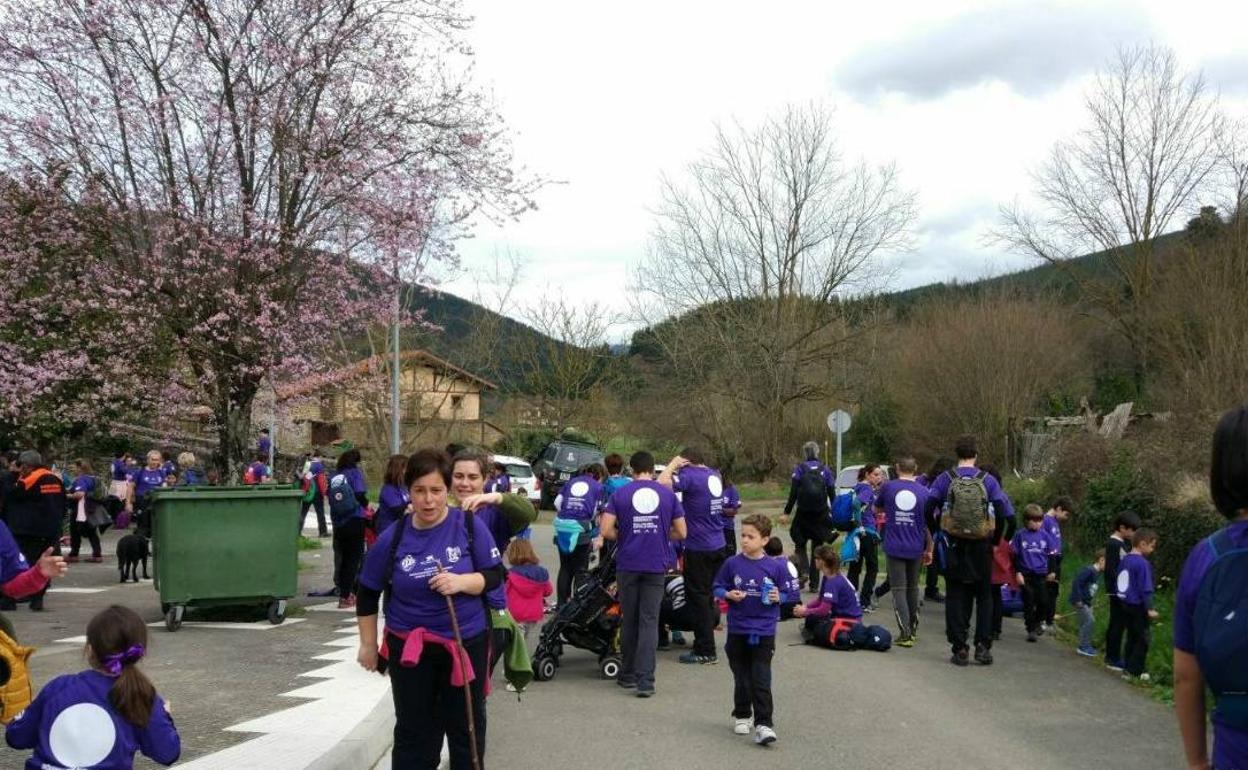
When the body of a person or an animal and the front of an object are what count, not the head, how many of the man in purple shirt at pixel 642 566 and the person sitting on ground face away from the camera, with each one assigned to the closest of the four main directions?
1

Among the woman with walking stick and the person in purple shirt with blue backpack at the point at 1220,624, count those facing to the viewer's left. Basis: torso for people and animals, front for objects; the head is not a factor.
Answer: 0

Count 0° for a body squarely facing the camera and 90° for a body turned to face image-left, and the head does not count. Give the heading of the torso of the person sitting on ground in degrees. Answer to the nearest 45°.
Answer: approximately 90°

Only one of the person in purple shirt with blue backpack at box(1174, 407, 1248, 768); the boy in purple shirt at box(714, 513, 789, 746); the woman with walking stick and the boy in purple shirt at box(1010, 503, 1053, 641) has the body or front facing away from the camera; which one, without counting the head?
the person in purple shirt with blue backpack at box(1174, 407, 1248, 768)

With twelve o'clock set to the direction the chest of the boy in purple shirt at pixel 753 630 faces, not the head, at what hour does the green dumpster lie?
The green dumpster is roughly at 4 o'clock from the boy in purple shirt.

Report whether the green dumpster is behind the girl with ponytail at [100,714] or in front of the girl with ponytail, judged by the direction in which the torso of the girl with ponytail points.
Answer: in front

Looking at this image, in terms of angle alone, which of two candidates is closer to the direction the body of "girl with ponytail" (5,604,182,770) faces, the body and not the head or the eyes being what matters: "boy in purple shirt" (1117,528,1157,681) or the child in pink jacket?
the child in pink jacket

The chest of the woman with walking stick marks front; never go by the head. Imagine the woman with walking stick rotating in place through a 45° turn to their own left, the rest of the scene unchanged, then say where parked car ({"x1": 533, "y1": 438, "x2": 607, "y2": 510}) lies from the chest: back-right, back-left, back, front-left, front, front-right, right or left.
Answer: back-left

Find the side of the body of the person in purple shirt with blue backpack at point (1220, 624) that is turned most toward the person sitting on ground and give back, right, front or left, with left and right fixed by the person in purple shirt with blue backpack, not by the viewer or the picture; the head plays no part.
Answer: front

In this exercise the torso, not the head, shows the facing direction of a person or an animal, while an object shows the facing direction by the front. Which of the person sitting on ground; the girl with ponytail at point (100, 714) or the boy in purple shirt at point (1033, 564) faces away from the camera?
the girl with ponytail

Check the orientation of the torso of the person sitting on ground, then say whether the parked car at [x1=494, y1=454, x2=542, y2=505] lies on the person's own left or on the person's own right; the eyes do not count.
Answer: on the person's own right

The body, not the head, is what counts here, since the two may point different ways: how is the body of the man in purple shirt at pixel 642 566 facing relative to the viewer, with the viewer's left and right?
facing away from the viewer

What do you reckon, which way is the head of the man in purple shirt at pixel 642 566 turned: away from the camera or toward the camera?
away from the camera

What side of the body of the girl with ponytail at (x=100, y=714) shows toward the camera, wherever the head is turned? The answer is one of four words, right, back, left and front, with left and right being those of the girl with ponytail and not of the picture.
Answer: back

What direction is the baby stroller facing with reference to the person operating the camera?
facing to the left of the viewer

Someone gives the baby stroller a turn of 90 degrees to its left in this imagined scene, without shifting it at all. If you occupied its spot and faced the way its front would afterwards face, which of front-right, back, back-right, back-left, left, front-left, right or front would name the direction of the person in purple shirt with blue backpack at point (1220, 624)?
front
